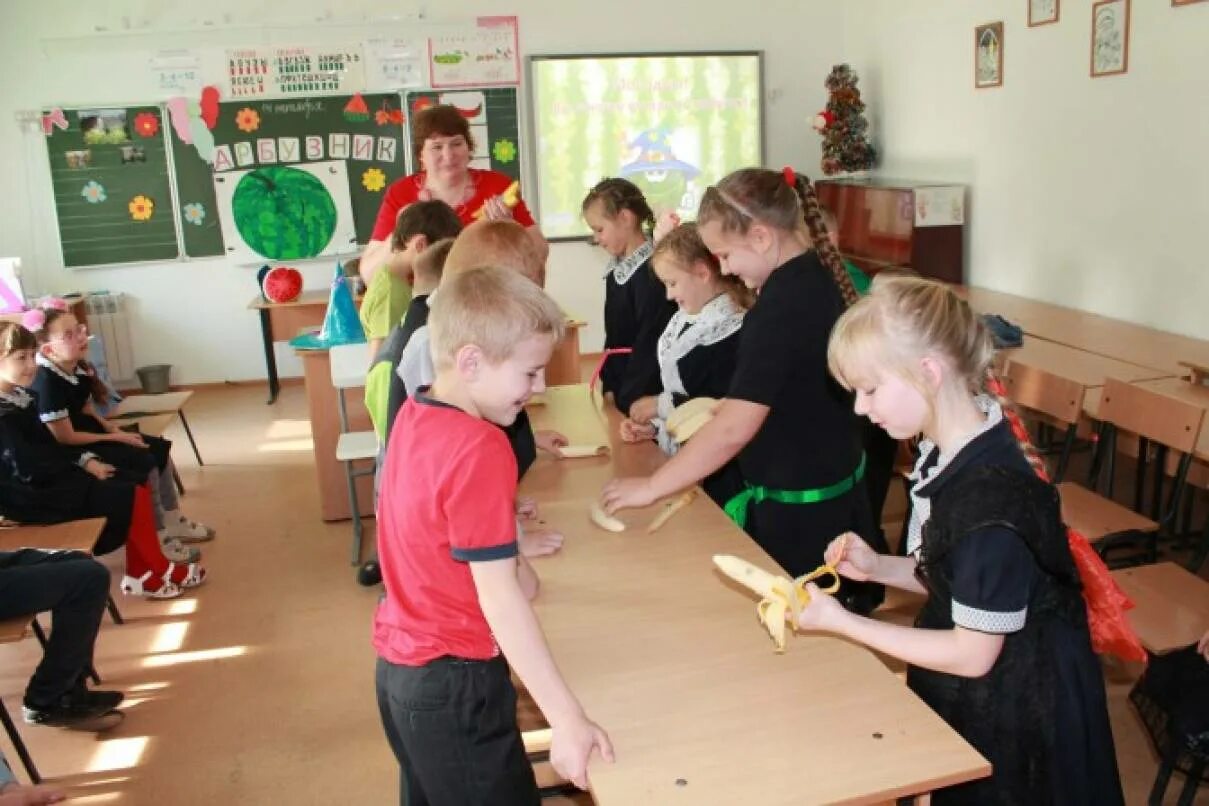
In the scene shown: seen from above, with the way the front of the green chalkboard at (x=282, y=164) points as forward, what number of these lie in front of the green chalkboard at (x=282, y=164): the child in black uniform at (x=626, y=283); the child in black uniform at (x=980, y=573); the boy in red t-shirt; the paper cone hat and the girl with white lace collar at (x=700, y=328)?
5

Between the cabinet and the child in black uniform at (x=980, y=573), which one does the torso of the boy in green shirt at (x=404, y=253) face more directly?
the cabinet

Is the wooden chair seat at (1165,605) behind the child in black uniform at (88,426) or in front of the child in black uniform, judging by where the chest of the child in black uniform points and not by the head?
in front

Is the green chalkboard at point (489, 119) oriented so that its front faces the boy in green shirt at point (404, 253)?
yes

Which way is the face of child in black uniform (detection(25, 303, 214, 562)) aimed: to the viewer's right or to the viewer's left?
to the viewer's right

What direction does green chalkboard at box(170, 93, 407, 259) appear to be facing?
toward the camera

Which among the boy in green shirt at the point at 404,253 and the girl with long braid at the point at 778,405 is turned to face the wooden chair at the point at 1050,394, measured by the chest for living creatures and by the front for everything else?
the boy in green shirt

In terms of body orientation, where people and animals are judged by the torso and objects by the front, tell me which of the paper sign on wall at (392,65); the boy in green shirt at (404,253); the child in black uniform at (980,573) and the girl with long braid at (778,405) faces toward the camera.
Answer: the paper sign on wall

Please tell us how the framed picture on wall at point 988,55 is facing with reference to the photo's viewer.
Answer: facing the viewer and to the left of the viewer

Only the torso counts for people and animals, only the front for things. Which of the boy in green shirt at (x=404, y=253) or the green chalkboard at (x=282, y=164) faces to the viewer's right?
the boy in green shirt

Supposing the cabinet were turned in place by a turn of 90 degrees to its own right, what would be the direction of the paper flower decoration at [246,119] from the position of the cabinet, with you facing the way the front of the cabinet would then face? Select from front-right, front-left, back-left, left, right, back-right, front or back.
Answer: front-left

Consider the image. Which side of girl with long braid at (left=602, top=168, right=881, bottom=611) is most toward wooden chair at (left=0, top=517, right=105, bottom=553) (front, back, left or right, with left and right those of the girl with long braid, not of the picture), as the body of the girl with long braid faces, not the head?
front

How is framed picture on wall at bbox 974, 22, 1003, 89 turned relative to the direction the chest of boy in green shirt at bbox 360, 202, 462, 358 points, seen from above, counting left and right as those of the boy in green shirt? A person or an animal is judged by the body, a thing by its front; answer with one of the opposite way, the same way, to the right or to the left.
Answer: the opposite way

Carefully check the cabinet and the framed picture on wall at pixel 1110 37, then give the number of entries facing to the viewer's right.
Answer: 0
